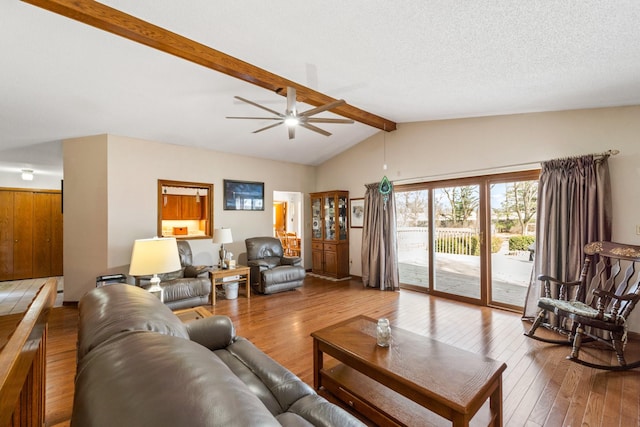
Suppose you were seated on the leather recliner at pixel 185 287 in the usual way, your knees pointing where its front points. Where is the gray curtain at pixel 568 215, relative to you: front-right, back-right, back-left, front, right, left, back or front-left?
front-left

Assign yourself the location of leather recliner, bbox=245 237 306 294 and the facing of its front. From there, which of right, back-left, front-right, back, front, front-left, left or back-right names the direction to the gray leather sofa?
front-right

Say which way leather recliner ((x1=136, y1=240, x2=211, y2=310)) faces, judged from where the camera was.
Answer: facing the viewer

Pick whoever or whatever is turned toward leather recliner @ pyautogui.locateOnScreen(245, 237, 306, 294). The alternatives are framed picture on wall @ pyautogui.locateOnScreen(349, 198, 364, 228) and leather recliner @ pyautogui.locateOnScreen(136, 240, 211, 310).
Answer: the framed picture on wall

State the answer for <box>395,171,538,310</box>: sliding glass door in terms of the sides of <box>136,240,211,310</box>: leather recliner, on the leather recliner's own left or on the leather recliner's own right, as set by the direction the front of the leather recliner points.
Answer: on the leather recliner's own left

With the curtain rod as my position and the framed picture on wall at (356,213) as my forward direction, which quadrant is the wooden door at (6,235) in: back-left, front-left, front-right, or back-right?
front-left

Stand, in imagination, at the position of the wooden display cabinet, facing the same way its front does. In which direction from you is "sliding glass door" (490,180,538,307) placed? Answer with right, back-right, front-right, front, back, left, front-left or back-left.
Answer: left

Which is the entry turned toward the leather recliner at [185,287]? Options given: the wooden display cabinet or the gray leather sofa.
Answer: the wooden display cabinet

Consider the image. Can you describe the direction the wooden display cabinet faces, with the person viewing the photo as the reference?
facing the viewer and to the left of the viewer

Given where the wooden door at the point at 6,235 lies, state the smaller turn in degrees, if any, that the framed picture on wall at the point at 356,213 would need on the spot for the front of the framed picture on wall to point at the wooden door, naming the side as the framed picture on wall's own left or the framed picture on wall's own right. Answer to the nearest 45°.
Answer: approximately 45° to the framed picture on wall's own right

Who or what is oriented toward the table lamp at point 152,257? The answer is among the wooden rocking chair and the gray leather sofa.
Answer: the wooden rocking chair

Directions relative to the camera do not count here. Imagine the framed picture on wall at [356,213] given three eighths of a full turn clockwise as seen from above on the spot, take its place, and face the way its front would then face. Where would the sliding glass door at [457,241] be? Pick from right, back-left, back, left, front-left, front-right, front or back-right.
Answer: back-right

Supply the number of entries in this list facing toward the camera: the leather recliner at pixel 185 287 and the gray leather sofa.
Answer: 1

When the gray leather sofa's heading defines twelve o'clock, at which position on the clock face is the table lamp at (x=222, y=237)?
The table lamp is roughly at 9 o'clock from the gray leather sofa.

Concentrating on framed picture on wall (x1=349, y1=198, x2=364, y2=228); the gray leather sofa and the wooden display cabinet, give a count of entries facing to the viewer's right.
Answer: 1

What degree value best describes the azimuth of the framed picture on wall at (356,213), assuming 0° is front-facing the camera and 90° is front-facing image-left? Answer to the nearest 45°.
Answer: approximately 45°

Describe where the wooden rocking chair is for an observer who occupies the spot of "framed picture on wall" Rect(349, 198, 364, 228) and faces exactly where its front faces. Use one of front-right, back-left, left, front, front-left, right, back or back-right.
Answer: left

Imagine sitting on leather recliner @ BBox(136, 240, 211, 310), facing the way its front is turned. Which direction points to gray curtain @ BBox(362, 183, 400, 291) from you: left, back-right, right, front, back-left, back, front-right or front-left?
left

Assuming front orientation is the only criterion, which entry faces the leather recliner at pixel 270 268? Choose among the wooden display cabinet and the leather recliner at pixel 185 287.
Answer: the wooden display cabinet
